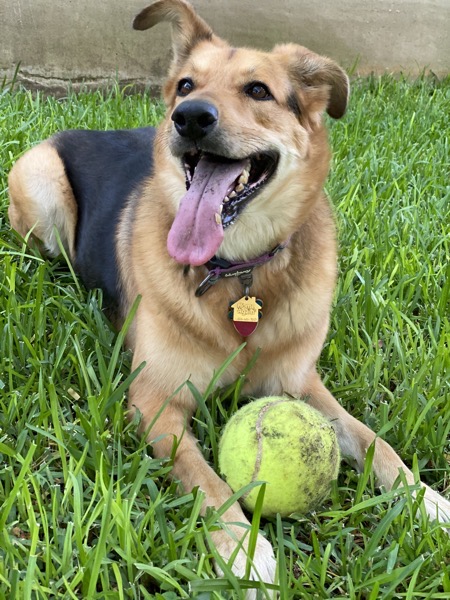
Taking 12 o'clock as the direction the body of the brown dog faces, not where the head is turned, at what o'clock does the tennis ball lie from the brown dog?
The tennis ball is roughly at 1 o'clock from the brown dog.

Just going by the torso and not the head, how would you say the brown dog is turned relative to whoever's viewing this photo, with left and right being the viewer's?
facing the viewer and to the right of the viewer
